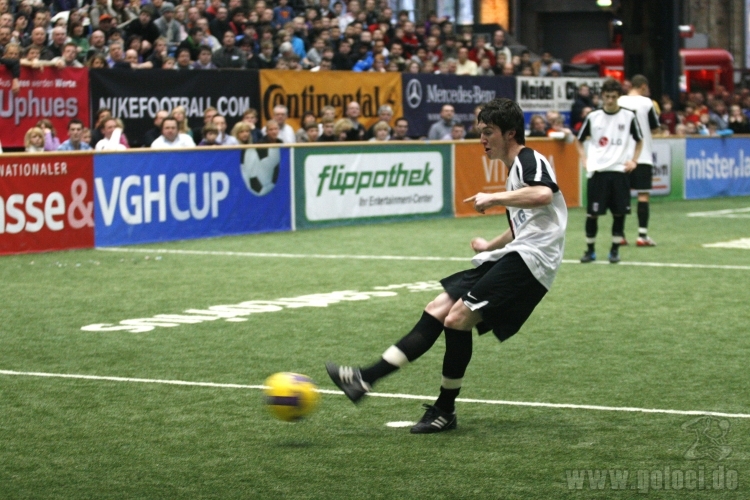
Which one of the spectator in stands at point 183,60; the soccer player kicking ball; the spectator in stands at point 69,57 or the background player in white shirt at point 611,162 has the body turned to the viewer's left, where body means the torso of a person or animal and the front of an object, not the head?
the soccer player kicking ball

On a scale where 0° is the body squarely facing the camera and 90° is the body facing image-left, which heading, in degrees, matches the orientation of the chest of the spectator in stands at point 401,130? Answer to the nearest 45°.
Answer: approximately 0°

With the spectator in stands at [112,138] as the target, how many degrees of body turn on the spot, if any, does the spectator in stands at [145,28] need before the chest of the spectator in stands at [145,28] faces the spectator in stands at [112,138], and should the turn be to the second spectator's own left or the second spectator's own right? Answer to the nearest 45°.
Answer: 0° — they already face them

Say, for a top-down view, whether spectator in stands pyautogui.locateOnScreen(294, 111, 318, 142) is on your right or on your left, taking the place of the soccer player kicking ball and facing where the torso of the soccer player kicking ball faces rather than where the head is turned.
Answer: on your right

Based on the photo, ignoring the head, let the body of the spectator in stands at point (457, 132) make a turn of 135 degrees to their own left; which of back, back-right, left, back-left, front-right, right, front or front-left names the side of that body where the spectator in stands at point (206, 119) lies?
back-left

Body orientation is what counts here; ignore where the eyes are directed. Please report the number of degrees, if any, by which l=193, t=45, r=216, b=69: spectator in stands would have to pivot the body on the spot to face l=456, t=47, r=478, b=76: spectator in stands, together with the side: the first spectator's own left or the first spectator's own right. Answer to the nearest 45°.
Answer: approximately 135° to the first spectator's own left

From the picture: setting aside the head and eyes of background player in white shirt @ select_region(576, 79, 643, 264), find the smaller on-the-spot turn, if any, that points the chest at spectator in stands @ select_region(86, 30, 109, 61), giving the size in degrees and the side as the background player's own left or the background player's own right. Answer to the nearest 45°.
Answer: approximately 135° to the background player's own right

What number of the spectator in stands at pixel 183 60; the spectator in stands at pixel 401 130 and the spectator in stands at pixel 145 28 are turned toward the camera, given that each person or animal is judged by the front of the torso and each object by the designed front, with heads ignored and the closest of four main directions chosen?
3

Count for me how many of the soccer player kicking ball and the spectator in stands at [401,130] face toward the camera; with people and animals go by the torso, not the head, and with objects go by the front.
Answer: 1

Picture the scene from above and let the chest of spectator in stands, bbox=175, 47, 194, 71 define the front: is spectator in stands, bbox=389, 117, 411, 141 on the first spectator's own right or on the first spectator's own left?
on the first spectator's own left

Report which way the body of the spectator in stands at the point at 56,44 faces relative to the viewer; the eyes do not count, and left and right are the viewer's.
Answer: facing the viewer and to the right of the viewer

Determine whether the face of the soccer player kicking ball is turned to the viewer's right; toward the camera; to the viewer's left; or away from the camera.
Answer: to the viewer's left

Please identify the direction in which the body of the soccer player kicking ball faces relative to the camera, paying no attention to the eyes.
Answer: to the viewer's left
